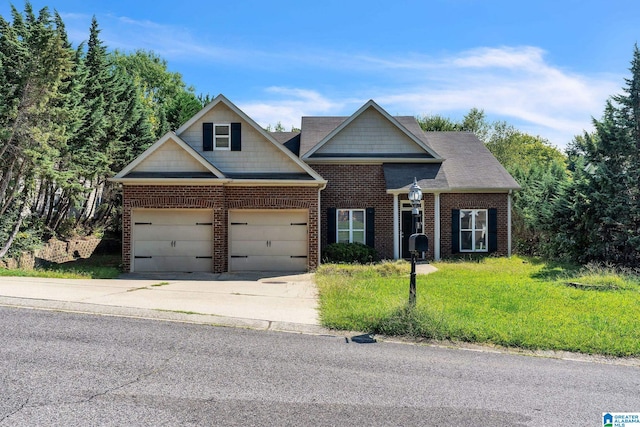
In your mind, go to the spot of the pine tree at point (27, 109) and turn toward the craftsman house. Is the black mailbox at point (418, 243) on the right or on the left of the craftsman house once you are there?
right

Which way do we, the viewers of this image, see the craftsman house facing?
facing the viewer

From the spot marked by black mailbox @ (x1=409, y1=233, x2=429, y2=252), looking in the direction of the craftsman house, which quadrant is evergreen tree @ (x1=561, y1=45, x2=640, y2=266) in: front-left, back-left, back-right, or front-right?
front-right

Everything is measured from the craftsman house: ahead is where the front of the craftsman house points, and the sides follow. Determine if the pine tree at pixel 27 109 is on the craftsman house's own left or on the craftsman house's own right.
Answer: on the craftsman house's own right

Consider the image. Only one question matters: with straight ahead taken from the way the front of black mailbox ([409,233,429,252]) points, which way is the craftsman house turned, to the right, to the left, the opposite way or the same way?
the same way

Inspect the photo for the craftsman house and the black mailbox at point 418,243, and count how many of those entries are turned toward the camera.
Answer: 2

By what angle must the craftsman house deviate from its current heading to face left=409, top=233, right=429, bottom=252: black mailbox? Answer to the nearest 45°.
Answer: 0° — it already faces it

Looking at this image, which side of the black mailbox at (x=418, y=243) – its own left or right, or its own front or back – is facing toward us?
front

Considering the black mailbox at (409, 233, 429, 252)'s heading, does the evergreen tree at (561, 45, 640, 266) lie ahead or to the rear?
to the rear

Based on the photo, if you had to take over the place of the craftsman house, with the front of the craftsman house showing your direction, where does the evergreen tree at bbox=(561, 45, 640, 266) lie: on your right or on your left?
on your left

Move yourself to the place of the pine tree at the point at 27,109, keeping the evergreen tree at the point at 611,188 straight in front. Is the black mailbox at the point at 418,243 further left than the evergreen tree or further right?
right
